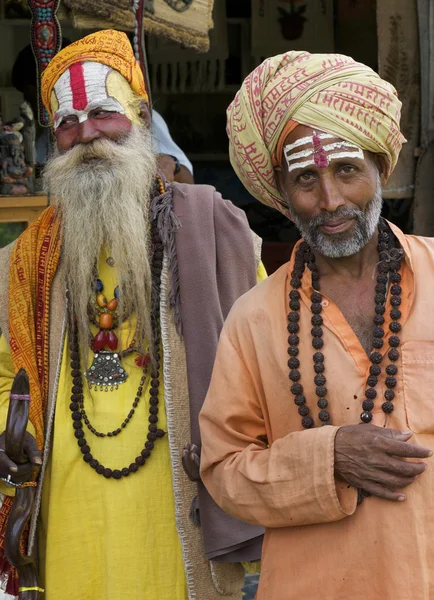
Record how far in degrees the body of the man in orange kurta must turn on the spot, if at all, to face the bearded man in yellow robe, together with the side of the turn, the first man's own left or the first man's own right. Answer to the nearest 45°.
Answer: approximately 135° to the first man's own right

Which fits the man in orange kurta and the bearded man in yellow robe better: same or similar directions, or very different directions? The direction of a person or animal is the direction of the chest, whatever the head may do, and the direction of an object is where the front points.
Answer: same or similar directions

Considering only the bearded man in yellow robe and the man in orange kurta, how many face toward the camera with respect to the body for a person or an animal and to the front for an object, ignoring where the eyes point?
2

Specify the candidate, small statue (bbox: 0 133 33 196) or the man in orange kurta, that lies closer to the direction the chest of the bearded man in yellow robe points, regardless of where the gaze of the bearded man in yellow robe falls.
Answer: the man in orange kurta

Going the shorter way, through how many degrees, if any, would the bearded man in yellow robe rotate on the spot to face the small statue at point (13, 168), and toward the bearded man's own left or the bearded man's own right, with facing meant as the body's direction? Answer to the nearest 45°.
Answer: approximately 180°

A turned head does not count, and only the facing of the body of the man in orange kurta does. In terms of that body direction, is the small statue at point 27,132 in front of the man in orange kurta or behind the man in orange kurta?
behind

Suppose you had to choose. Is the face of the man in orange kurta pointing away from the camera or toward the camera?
toward the camera

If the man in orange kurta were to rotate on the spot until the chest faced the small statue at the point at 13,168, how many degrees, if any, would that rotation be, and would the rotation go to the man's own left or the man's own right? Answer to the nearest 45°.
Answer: approximately 135° to the man's own right

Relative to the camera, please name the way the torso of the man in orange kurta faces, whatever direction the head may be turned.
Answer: toward the camera

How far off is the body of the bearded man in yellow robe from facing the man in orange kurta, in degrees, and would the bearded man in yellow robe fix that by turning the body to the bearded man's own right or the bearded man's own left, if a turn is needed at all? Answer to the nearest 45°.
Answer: approximately 45° to the bearded man's own left
